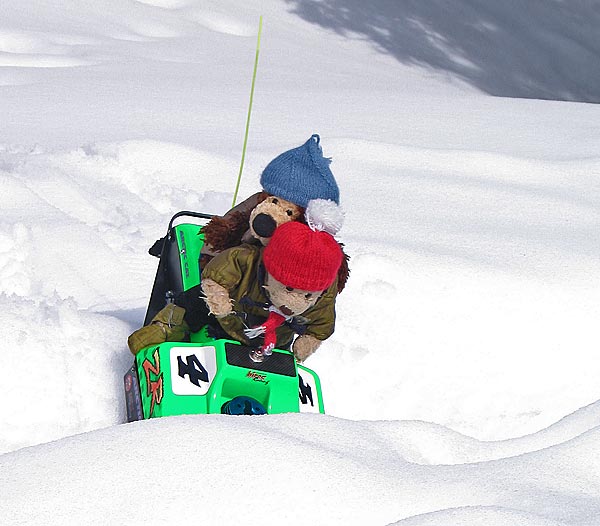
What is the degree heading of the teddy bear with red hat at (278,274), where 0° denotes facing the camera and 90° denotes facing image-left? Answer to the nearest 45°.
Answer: approximately 0°
